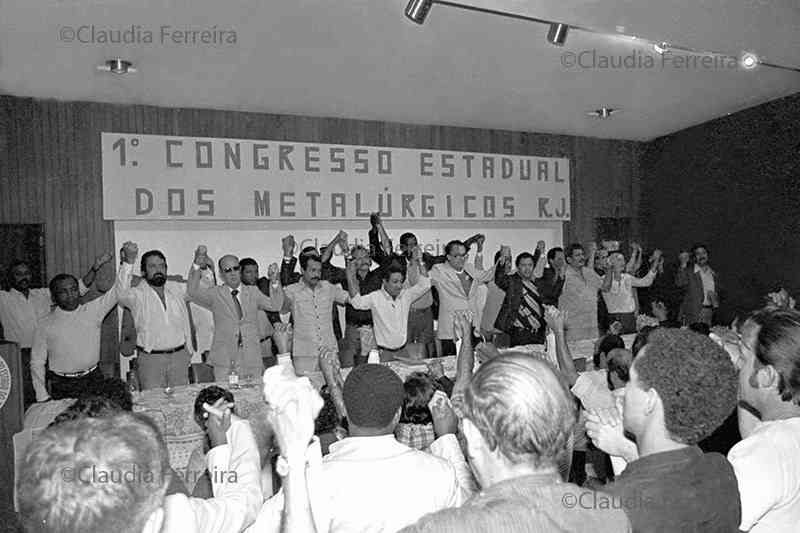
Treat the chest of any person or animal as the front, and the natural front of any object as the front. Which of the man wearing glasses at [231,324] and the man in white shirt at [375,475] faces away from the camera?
the man in white shirt

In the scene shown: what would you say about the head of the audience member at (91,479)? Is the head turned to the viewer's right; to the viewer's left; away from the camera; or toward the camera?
away from the camera

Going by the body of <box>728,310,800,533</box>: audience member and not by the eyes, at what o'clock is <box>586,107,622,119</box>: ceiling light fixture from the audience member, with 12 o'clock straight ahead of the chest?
The ceiling light fixture is roughly at 1 o'clock from the audience member.

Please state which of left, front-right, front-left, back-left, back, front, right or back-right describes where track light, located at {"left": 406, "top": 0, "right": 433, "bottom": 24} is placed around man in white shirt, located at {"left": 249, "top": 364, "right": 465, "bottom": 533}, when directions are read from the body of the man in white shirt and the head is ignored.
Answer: front

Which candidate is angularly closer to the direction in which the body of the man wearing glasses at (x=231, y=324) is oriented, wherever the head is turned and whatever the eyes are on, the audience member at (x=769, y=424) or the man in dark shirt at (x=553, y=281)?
the audience member

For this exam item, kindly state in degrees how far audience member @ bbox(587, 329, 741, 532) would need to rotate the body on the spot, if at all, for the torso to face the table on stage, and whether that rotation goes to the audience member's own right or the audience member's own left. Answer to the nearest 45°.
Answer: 0° — they already face it

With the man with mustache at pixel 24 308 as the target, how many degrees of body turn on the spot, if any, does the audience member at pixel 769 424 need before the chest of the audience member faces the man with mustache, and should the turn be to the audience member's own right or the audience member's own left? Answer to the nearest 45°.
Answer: approximately 45° to the audience member's own left

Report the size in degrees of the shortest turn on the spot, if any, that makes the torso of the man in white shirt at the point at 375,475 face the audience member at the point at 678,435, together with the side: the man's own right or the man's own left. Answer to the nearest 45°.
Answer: approximately 135° to the man's own right

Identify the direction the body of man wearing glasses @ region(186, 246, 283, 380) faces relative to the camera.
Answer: toward the camera

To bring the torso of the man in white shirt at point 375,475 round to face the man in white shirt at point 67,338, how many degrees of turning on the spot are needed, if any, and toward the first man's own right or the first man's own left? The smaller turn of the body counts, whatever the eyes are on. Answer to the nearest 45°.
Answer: approximately 45° to the first man's own left

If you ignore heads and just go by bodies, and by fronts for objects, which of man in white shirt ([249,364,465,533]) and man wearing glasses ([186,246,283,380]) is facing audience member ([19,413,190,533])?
the man wearing glasses

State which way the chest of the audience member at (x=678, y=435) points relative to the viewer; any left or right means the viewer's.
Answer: facing away from the viewer and to the left of the viewer

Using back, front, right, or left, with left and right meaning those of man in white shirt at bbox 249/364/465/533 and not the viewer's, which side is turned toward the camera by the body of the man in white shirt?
back

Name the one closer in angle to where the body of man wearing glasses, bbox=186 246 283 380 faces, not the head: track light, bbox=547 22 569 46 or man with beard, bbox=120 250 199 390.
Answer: the track light

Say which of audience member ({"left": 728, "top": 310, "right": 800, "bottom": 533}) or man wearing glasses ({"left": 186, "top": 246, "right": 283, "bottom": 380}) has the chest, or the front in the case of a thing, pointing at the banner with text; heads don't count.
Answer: the audience member

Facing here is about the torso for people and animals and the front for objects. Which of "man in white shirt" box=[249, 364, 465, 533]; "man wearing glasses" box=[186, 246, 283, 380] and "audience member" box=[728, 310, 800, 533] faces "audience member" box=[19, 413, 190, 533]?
the man wearing glasses
